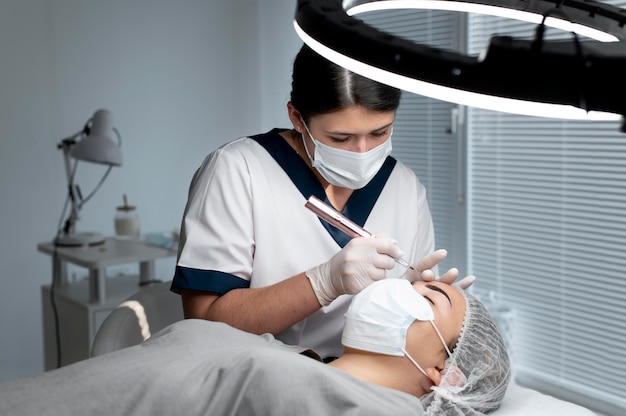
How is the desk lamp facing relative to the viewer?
to the viewer's right

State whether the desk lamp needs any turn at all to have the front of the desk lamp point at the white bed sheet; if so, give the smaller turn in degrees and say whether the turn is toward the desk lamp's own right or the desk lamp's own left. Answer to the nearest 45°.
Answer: approximately 90° to the desk lamp's own right

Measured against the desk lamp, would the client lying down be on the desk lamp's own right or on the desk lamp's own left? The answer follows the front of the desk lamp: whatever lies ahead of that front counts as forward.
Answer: on the desk lamp's own right

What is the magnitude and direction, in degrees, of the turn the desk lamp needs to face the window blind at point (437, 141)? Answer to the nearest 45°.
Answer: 0° — it already faces it
